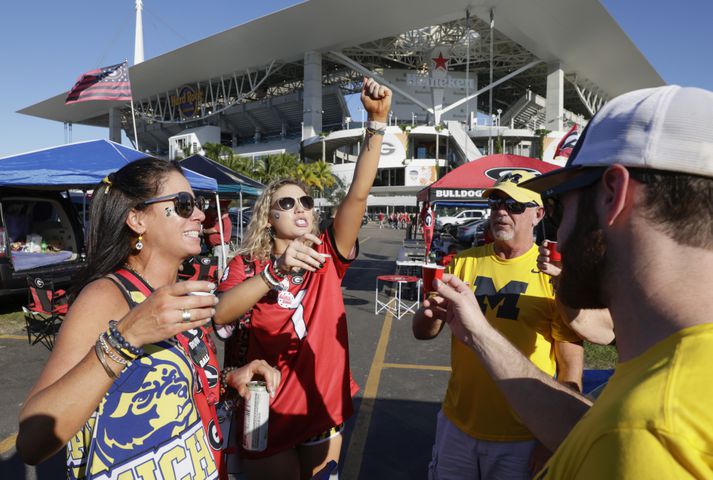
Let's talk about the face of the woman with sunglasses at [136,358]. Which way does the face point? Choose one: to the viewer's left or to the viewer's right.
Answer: to the viewer's right

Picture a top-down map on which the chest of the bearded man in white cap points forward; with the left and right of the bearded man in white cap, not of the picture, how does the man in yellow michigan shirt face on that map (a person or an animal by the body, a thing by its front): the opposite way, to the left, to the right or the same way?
to the left

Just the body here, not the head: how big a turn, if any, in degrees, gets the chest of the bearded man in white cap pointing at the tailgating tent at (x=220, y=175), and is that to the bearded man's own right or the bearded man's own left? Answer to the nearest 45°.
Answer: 0° — they already face it

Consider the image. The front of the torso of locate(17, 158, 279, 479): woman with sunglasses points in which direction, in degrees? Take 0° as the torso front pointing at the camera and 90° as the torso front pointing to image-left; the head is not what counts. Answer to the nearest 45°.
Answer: approximately 315°

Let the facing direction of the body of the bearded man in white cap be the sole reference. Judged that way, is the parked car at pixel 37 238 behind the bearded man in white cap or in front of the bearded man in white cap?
in front

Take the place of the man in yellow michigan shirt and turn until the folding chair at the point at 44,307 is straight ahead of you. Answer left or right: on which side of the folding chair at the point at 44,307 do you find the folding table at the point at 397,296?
right

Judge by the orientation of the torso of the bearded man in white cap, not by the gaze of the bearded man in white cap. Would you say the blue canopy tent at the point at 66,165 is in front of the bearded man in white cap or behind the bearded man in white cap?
in front

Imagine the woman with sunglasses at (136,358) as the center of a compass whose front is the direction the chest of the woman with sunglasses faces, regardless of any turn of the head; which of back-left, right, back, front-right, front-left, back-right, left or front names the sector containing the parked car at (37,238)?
back-left

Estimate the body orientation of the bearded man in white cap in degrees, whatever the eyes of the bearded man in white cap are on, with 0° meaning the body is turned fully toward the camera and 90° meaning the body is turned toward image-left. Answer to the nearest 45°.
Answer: approximately 135°

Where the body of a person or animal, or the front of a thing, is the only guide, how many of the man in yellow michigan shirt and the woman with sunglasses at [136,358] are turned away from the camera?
0

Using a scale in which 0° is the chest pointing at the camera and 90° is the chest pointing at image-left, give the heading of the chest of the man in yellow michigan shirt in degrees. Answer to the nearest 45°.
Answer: approximately 45°

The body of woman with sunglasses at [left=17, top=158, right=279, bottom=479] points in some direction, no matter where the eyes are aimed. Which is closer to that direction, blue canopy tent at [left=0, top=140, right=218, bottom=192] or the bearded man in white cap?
the bearded man in white cap

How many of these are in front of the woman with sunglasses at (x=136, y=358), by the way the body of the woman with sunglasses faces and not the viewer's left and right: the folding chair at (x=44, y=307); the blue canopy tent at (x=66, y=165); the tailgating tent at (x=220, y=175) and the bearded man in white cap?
1
